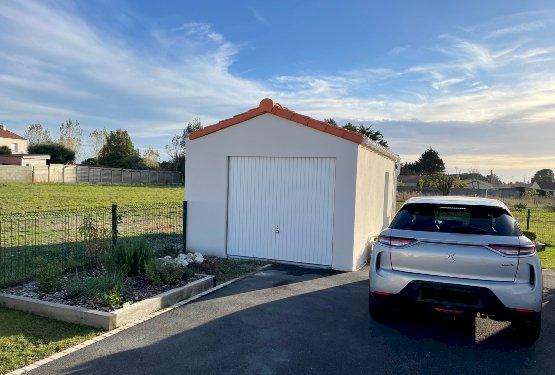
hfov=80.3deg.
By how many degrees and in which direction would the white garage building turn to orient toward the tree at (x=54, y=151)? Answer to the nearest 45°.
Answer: approximately 135° to its right

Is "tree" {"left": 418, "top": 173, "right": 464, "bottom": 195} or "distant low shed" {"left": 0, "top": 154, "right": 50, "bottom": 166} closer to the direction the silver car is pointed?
the tree

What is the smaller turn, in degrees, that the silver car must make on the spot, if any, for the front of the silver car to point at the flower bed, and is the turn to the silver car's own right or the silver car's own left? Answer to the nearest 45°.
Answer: approximately 90° to the silver car's own left

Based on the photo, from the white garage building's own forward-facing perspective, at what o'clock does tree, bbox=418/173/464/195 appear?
The tree is roughly at 7 o'clock from the white garage building.

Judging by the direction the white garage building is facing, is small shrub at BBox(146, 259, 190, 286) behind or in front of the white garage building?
in front

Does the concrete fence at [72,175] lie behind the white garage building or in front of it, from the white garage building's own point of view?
behind

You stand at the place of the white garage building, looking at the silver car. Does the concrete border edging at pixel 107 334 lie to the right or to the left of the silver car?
right

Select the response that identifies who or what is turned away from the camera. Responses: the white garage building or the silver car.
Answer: the silver car

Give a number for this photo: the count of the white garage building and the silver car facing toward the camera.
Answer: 1

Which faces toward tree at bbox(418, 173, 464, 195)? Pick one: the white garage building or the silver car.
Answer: the silver car

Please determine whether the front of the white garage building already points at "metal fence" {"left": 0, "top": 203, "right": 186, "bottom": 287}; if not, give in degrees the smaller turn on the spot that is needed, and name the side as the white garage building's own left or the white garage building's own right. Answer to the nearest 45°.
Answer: approximately 90° to the white garage building's own right

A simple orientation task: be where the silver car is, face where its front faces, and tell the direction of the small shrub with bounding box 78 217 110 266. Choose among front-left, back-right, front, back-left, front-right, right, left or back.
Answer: left

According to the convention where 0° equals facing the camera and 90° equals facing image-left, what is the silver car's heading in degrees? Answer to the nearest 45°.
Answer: approximately 180°

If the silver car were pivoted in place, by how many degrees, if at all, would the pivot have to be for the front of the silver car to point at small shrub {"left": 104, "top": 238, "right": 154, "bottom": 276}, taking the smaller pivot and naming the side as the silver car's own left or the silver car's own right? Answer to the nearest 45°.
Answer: approximately 90° to the silver car's own left

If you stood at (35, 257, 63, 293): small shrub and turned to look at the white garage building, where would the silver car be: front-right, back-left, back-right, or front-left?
front-right

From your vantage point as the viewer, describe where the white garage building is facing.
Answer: facing the viewer

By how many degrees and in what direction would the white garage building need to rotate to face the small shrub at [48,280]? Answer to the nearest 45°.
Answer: approximately 45° to its right
